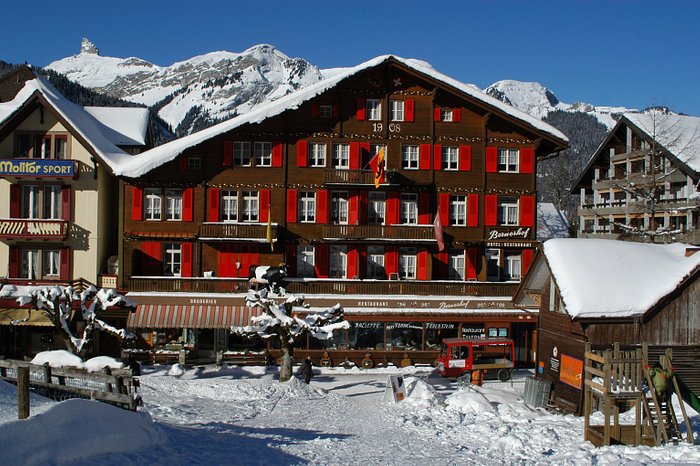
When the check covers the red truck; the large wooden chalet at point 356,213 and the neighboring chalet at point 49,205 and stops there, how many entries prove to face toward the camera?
2

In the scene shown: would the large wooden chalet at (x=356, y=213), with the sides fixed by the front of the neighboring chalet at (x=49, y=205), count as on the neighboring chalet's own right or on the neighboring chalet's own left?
on the neighboring chalet's own left

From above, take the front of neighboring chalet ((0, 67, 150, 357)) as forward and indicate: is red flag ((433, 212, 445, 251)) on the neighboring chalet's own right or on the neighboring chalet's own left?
on the neighboring chalet's own left

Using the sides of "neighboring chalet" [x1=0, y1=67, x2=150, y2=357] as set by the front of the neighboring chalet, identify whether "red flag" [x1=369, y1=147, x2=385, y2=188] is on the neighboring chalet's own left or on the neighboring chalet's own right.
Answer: on the neighboring chalet's own left

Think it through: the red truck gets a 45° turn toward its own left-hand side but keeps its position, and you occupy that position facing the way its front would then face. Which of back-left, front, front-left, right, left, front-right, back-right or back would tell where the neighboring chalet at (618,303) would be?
left

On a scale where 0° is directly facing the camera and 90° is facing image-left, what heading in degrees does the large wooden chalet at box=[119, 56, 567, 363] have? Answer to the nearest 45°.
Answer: approximately 0°

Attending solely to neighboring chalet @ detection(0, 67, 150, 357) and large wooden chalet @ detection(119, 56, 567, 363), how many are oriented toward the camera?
2

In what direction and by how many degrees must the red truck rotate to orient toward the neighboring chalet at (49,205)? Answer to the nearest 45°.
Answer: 0° — it already faces it

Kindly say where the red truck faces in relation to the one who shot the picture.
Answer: facing to the left of the viewer
